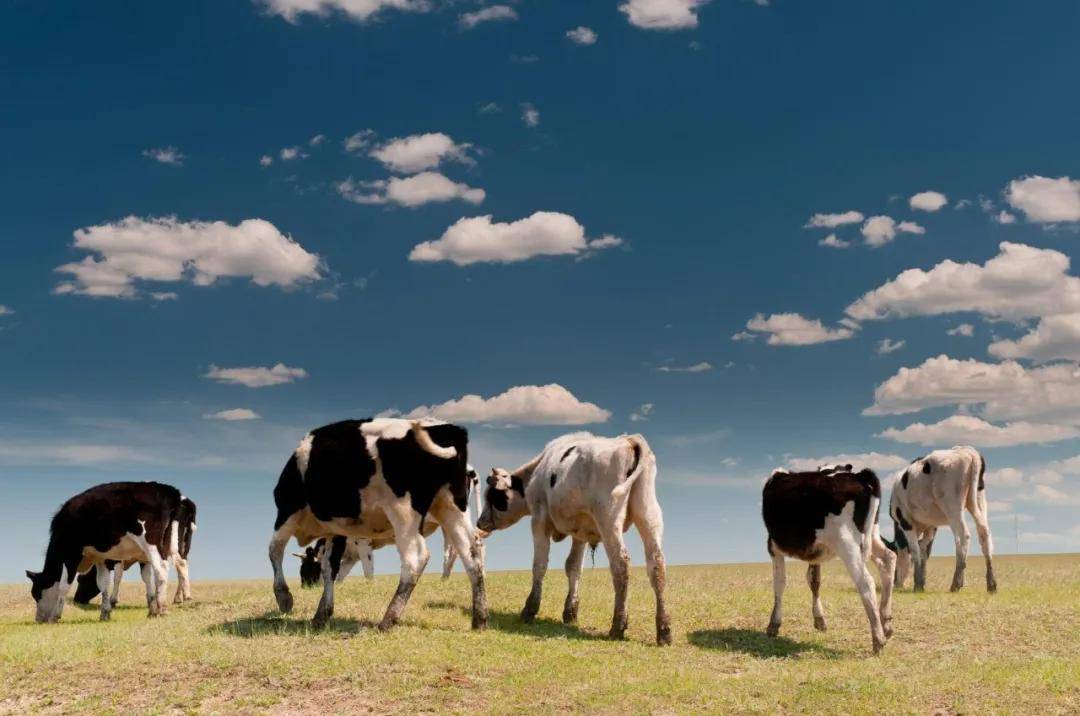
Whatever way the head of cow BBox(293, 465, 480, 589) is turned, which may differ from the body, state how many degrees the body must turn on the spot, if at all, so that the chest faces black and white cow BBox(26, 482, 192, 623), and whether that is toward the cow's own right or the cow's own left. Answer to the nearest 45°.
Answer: approximately 45° to the cow's own left

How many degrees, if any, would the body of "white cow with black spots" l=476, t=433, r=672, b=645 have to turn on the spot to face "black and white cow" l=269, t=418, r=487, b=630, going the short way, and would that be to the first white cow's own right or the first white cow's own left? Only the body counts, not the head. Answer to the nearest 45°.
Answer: approximately 45° to the first white cow's own left

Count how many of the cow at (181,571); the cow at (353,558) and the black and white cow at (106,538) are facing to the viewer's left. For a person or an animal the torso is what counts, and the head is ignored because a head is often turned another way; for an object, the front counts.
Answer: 3

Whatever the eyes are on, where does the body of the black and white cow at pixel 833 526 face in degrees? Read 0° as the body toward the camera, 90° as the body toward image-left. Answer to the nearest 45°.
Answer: approximately 135°

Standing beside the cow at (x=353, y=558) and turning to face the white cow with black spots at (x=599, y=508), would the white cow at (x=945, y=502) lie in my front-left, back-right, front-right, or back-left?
front-left

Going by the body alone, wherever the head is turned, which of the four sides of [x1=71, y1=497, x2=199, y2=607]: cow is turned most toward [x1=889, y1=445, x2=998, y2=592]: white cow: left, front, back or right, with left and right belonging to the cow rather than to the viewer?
back

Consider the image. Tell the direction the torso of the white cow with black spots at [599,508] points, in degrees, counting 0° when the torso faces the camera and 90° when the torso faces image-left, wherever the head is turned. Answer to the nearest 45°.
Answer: approximately 135°

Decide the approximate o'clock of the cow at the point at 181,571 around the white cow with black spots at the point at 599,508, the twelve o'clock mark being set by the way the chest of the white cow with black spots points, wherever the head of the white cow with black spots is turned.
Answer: The cow is roughly at 12 o'clock from the white cow with black spots.

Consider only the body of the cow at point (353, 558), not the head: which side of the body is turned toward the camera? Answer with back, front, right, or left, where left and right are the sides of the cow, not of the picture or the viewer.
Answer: left

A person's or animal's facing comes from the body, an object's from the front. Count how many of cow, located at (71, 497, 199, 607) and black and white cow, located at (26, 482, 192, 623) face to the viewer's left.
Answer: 2

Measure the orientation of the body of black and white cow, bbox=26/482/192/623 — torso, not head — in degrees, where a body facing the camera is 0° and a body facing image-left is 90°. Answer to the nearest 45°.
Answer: approximately 90°

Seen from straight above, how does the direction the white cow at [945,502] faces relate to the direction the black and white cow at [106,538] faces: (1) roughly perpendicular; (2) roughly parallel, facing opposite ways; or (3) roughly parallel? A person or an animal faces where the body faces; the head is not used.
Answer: roughly perpendicular

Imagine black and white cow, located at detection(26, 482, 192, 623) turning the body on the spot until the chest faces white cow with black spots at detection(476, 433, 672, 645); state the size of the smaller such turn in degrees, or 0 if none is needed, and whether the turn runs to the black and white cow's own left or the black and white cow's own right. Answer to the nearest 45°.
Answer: approximately 135° to the black and white cow's own left

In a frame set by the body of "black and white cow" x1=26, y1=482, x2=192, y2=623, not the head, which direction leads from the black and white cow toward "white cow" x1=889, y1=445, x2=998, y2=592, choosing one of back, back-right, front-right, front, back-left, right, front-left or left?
back

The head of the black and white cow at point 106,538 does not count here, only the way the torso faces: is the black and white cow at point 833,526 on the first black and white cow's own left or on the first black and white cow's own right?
on the first black and white cow's own left

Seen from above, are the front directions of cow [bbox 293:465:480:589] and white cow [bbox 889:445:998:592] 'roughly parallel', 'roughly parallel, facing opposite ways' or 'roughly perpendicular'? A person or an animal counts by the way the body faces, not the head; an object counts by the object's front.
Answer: roughly perpendicular
